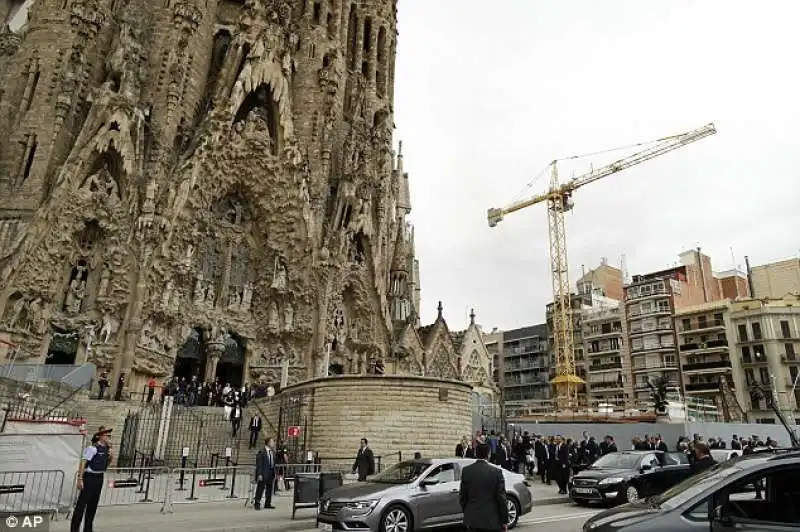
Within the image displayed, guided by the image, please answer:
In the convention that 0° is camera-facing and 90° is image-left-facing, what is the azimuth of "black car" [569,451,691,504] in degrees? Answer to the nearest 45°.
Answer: approximately 45°

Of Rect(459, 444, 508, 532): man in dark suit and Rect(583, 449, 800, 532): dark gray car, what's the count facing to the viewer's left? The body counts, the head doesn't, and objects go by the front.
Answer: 1

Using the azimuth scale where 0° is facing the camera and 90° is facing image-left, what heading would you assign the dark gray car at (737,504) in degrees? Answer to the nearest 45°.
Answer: approximately 90°

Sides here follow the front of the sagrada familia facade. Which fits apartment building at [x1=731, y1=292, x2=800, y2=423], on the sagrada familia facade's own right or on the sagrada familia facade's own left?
on the sagrada familia facade's own left

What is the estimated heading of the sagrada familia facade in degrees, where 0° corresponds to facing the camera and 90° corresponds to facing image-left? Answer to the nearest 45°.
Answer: approximately 315°

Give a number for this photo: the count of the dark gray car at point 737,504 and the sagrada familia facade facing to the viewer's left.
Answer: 1

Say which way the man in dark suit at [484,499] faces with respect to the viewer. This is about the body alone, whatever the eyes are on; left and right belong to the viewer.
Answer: facing away from the viewer

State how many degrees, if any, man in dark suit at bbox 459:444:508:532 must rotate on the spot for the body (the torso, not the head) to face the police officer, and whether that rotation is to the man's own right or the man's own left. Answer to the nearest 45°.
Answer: approximately 90° to the man's own left

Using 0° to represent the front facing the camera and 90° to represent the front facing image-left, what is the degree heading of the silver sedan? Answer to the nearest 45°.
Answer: approximately 45°

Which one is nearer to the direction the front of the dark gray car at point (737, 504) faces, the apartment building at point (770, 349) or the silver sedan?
the silver sedan

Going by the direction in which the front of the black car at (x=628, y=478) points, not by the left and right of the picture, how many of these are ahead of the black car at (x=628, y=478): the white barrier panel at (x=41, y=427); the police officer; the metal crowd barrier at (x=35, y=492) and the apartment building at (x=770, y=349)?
3
